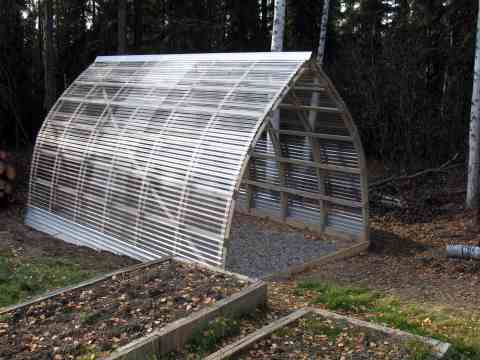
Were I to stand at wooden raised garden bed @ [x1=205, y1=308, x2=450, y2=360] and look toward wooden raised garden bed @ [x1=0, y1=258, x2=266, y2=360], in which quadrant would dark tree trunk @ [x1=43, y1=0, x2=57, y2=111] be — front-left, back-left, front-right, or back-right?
front-right

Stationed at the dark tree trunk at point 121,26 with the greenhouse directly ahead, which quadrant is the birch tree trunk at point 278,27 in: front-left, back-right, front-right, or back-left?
front-left

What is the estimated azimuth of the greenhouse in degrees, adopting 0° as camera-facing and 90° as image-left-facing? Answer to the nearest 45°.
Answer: approximately 315°

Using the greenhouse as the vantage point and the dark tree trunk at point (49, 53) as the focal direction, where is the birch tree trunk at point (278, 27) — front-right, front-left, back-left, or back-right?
front-right

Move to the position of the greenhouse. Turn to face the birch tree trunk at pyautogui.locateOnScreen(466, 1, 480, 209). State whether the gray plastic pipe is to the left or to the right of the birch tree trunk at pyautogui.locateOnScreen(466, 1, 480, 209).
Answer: right

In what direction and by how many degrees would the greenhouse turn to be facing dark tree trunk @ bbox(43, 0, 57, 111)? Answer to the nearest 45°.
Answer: approximately 180°

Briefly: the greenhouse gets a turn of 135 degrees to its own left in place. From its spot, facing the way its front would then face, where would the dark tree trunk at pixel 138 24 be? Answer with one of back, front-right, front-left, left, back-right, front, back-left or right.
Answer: front

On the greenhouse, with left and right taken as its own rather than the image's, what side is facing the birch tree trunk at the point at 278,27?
left

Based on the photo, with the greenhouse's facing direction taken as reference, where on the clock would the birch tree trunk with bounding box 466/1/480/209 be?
The birch tree trunk is roughly at 10 o'clock from the greenhouse.

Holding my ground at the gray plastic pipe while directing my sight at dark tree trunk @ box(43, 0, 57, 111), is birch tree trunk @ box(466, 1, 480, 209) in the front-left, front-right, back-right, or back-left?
front-right

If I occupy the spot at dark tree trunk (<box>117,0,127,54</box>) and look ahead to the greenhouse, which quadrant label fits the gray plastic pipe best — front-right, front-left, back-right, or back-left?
front-left

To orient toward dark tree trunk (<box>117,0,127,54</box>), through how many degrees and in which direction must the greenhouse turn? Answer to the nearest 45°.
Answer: approximately 135° to its left

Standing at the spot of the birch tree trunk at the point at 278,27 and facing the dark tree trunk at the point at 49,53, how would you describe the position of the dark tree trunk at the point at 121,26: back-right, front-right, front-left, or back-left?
front-right
